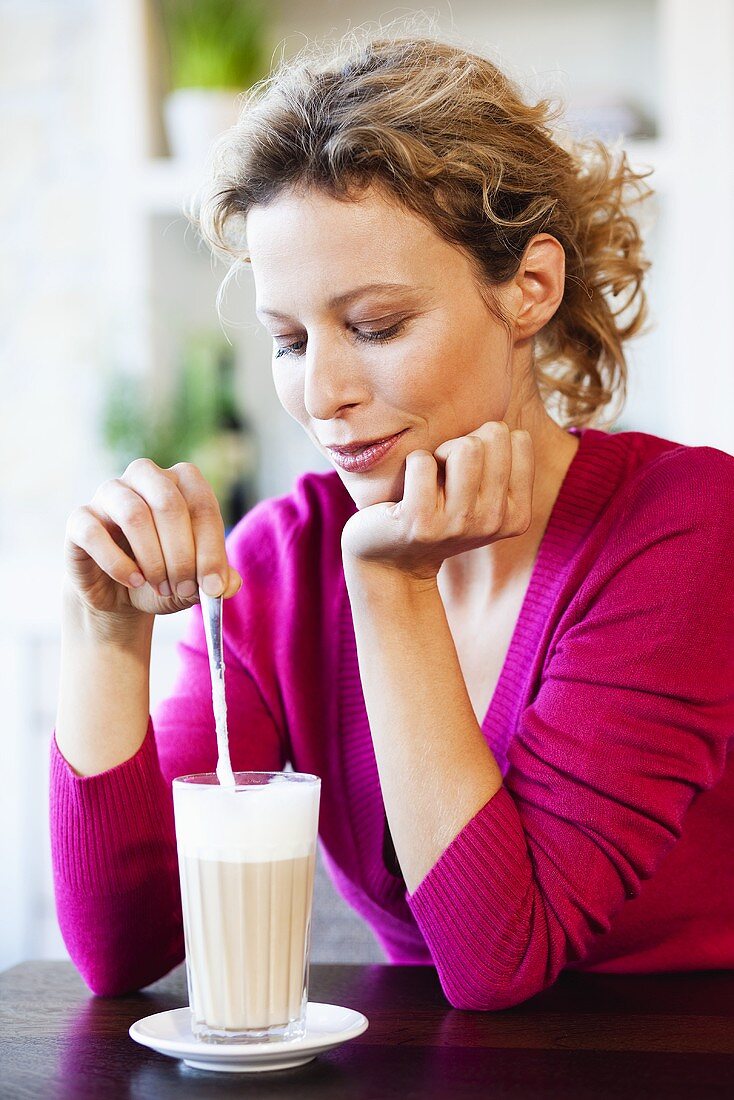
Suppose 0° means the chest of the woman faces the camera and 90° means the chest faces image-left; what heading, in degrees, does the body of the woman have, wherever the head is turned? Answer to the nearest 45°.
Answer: approximately 45°

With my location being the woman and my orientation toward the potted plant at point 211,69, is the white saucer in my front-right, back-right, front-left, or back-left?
back-left

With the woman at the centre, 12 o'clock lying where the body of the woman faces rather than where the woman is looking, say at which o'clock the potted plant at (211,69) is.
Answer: The potted plant is roughly at 4 o'clock from the woman.

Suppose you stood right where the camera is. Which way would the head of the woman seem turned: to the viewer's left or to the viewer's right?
to the viewer's left
